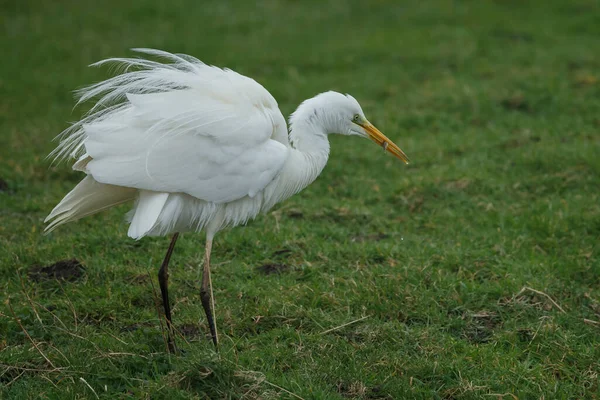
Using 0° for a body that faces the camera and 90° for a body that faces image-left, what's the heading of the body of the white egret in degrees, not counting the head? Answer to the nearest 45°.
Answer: approximately 270°
